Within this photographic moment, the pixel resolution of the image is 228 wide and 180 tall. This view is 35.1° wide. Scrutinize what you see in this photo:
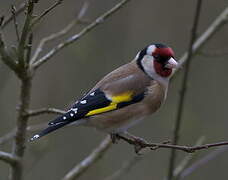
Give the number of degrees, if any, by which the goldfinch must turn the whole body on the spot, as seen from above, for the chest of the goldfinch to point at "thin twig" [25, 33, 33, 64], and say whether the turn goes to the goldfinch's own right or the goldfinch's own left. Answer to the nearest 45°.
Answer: approximately 135° to the goldfinch's own right

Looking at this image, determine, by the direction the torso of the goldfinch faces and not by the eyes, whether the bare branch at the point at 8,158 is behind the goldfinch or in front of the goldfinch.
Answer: behind

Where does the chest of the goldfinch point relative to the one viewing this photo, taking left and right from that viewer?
facing to the right of the viewer

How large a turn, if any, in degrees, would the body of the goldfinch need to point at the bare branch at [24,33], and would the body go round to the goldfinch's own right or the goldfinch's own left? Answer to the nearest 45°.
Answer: approximately 135° to the goldfinch's own right
